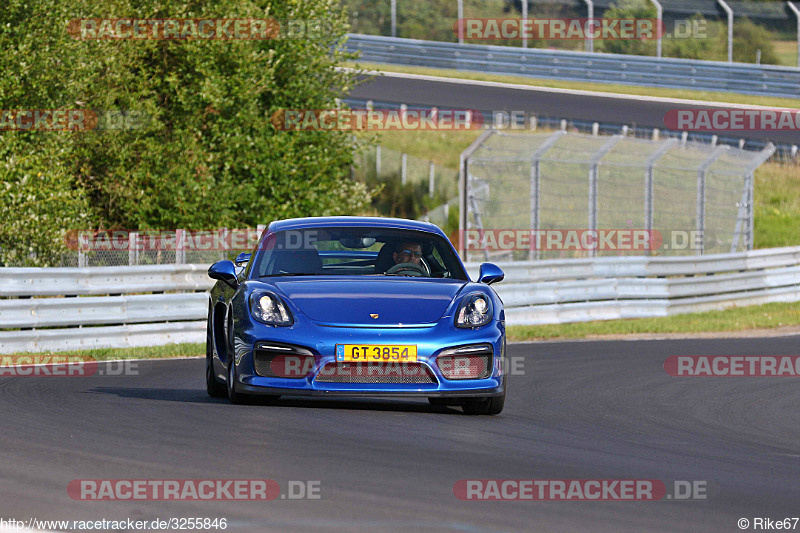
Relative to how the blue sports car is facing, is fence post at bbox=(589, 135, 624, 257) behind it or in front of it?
behind

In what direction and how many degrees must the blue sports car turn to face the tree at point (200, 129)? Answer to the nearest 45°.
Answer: approximately 180°

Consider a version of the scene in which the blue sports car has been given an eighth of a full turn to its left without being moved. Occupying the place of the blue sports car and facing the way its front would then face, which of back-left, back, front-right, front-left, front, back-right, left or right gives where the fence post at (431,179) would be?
back-left

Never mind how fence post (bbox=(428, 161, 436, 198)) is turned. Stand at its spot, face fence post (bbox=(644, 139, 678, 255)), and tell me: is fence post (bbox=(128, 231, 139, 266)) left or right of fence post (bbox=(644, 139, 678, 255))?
right

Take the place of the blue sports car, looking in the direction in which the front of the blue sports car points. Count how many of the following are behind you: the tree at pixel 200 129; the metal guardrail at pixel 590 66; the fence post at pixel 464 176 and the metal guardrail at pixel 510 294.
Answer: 4

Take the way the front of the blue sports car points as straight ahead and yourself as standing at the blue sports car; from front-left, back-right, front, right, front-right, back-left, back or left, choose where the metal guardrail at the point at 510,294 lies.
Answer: back

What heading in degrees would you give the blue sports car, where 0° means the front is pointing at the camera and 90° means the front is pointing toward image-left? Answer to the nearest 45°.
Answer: approximately 0°

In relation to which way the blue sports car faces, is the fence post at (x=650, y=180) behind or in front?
behind

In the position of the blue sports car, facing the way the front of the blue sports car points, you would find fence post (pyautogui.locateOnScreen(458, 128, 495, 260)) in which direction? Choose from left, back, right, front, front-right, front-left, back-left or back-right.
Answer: back

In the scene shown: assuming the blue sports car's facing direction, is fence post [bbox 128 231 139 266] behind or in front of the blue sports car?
behind

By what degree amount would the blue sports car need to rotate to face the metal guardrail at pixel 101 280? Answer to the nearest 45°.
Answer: approximately 135° to its right

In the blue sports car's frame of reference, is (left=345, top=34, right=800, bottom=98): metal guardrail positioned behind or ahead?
behind

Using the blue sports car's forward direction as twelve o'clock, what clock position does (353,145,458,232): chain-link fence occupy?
The chain-link fence is roughly at 6 o'clock from the blue sports car.

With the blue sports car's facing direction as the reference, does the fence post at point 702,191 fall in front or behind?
behind

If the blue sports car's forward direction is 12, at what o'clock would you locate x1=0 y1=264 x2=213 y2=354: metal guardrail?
The metal guardrail is roughly at 5 o'clock from the blue sports car.

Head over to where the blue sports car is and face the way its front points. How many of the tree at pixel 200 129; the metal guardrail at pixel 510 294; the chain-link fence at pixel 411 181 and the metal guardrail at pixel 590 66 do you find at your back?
4
